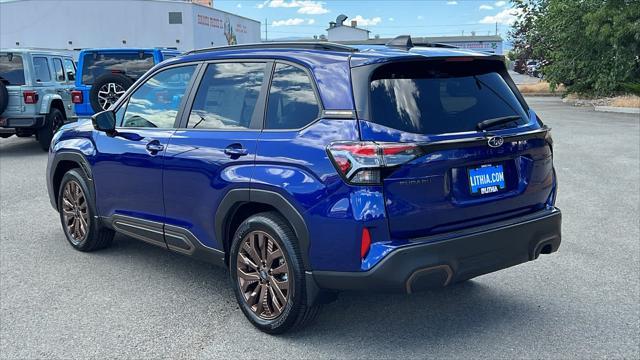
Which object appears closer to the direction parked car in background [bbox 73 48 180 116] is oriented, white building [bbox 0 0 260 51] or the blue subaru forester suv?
the white building

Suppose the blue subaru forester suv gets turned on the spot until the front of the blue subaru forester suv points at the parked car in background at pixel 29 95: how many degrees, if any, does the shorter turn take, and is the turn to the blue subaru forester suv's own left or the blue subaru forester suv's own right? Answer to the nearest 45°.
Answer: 0° — it already faces it

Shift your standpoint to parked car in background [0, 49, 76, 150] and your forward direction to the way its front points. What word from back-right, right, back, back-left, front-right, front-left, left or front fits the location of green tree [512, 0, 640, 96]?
front-right

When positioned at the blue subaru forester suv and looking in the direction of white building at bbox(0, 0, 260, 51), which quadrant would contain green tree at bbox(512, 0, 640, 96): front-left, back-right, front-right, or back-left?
front-right

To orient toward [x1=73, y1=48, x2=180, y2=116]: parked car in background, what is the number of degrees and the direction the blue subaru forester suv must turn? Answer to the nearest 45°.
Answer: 0° — it already faces it

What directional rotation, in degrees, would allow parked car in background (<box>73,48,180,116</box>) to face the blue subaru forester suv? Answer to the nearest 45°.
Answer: approximately 135° to its right

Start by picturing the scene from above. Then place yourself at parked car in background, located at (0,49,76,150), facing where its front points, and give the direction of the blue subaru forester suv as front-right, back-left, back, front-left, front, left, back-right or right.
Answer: back-right

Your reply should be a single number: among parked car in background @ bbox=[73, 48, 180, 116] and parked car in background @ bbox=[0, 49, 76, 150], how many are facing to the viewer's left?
0

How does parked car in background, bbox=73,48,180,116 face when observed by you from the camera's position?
facing away from the viewer and to the right of the viewer

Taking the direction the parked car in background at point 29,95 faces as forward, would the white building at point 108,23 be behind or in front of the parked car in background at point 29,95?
in front

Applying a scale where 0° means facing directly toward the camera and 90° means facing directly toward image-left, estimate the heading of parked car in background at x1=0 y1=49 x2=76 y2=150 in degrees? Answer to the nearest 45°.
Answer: approximately 225°

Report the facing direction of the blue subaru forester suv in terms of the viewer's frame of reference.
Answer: facing away from the viewer and to the left of the viewer

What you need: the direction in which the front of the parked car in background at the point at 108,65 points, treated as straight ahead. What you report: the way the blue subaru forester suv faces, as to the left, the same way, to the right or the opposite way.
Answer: to the left

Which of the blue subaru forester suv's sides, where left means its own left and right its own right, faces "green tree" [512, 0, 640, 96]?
right

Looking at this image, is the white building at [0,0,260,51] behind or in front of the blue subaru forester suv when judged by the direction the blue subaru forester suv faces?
in front

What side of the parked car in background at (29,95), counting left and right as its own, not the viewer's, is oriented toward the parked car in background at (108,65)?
right

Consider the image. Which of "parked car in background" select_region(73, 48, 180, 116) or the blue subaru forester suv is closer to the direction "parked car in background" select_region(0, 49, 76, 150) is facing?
the parked car in background
